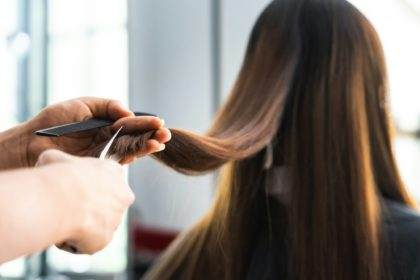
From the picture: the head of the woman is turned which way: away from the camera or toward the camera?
away from the camera

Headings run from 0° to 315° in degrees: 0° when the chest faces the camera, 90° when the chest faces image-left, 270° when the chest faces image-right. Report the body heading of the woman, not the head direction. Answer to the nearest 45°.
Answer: approximately 180°
